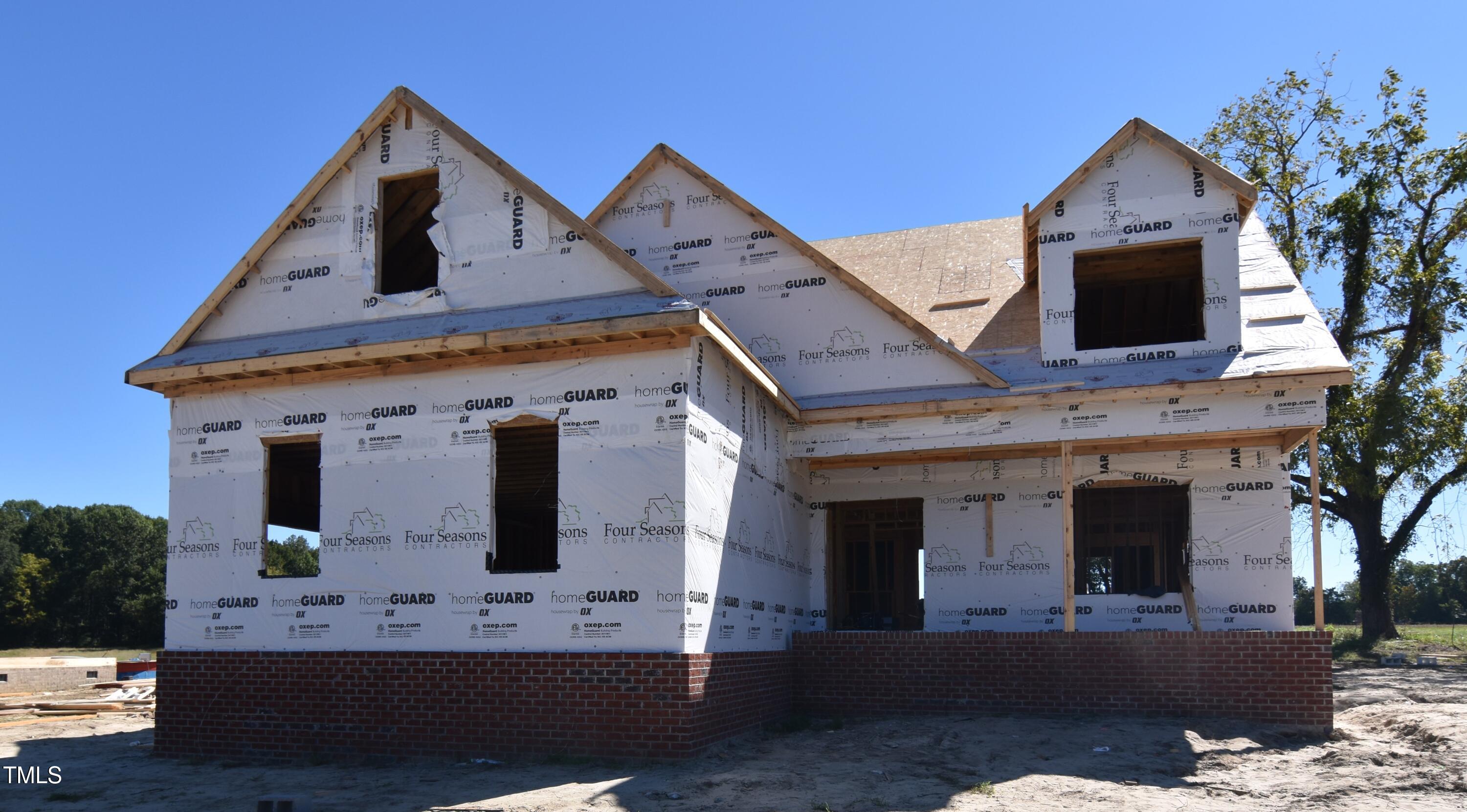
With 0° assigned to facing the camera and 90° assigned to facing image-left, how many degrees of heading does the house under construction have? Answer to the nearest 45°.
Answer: approximately 0°
